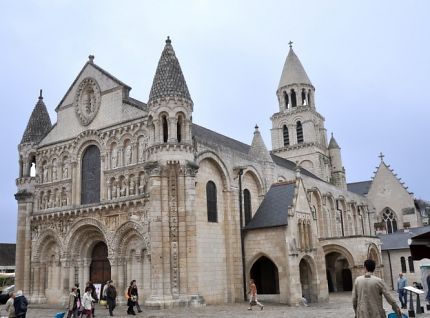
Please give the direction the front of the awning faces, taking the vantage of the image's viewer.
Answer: facing to the left of the viewer

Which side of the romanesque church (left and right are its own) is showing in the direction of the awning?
left

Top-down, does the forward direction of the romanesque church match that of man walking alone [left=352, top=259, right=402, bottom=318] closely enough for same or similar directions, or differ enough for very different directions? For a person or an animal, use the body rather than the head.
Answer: very different directions

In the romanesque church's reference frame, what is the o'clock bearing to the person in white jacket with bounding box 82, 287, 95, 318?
The person in white jacket is roughly at 11 o'clock from the romanesque church.

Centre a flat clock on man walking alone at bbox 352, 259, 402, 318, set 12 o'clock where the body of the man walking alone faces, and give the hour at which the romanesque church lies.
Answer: The romanesque church is roughly at 11 o'clock from the man walking alone.

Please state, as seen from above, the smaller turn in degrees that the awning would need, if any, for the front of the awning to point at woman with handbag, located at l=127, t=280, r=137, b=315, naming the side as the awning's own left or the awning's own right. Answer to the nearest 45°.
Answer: approximately 45° to the awning's own right

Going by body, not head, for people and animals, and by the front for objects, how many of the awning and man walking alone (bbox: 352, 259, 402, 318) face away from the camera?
1

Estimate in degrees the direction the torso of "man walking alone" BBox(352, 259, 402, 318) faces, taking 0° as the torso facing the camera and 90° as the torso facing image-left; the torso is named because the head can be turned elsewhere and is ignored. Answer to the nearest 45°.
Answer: approximately 180°
